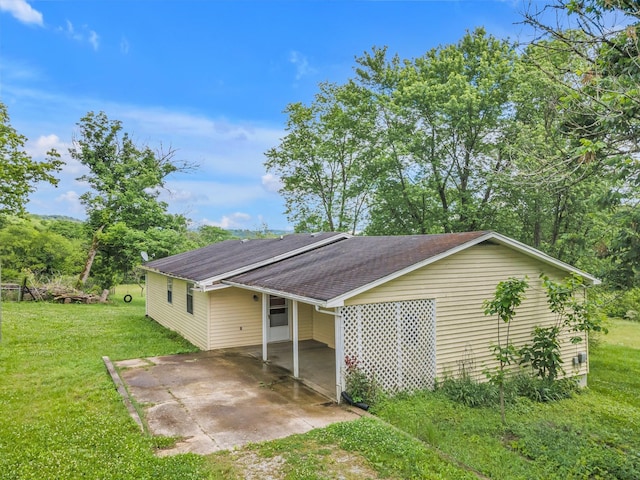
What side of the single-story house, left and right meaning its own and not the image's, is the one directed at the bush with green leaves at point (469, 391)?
left

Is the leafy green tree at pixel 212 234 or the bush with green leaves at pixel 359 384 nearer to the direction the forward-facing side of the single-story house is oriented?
the bush with green leaves

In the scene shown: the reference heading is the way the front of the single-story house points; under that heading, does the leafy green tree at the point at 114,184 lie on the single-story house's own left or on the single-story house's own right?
on the single-story house's own right

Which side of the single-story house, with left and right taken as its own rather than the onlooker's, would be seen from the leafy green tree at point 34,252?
right

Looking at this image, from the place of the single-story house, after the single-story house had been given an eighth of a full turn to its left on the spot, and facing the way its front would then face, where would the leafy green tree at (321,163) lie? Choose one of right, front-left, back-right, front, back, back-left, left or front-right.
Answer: back

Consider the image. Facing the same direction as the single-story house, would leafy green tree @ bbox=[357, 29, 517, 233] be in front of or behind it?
behind

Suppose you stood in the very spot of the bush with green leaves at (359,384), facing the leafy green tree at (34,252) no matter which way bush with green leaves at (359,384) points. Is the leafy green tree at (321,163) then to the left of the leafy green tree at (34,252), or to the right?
right

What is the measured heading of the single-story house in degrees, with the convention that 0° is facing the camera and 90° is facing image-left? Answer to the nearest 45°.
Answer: approximately 45°
